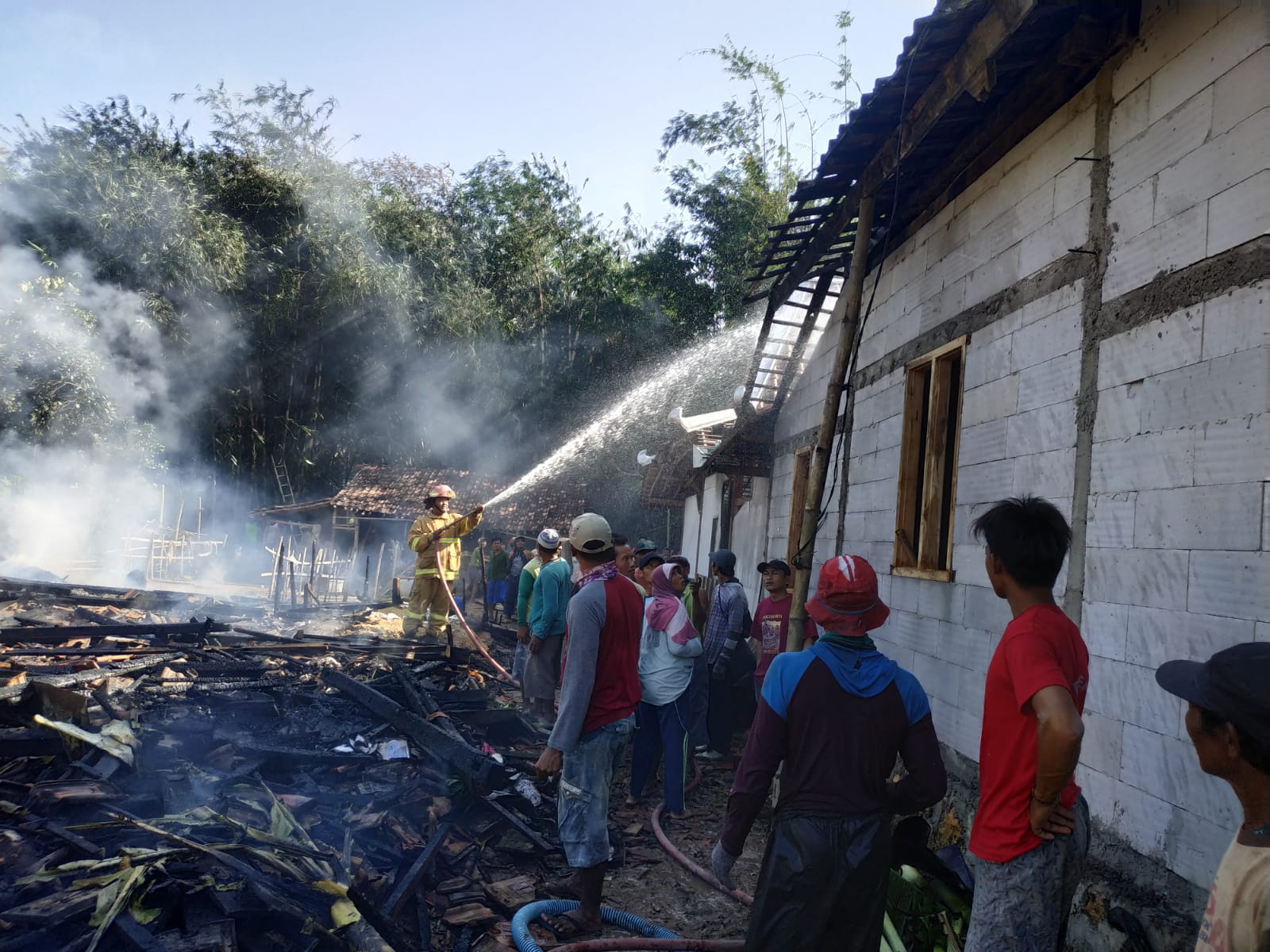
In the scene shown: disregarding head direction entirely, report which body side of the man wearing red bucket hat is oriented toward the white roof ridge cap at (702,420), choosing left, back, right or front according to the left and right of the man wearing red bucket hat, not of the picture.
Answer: front

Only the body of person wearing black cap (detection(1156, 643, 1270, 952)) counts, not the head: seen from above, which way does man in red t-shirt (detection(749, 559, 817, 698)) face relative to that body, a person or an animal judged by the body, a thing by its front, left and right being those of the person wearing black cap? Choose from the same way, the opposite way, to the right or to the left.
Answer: to the left

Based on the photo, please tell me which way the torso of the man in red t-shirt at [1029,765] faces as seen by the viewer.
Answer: to the viewer's left

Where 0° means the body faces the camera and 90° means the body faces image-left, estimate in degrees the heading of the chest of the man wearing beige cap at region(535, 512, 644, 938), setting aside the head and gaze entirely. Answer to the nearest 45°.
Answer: approximately 135°

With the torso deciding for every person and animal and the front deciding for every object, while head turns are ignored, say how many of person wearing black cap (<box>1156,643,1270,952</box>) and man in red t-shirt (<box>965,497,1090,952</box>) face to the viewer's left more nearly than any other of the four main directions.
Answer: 2

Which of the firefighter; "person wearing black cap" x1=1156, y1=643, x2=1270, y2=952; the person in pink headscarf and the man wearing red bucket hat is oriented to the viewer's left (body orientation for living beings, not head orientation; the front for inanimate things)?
the person wearing black cap

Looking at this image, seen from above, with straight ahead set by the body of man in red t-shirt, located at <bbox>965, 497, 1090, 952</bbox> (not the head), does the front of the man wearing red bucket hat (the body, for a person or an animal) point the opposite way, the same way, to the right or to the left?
to the right

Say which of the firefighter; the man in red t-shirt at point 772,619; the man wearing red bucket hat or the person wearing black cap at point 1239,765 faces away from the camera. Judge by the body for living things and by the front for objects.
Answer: the man wearing red bucket hat

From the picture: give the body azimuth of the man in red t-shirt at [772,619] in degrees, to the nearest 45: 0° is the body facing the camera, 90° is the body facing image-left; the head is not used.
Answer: approximately 45°

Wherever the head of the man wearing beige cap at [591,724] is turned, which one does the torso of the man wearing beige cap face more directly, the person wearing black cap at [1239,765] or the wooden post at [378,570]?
the wooden post

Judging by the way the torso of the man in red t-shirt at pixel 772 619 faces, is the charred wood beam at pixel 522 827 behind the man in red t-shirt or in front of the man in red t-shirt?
in front

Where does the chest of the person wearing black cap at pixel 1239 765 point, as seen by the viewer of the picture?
to the viewer's left

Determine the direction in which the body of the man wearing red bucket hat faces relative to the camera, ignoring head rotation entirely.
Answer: away from the camera
